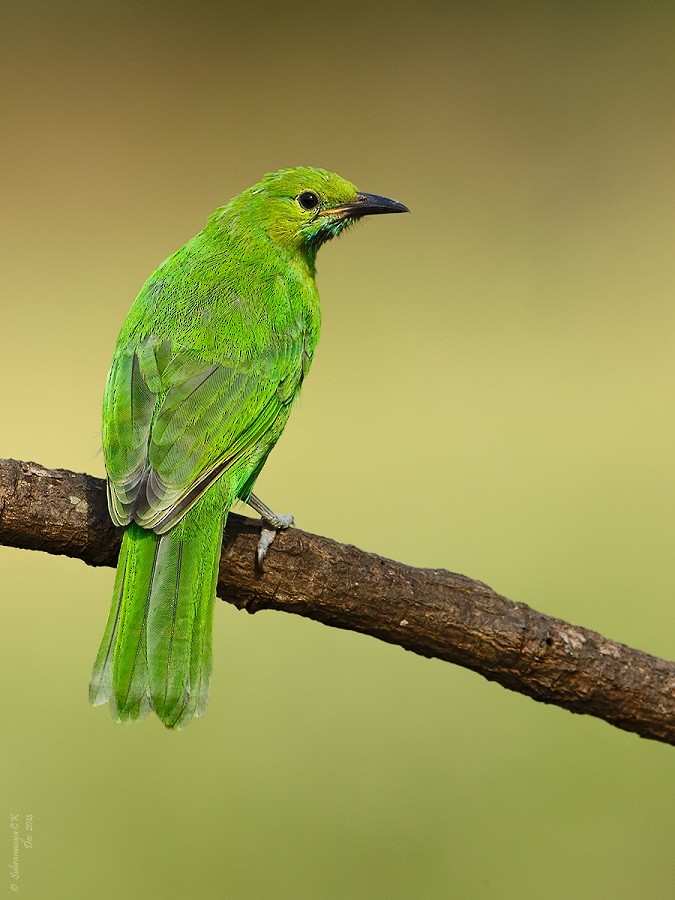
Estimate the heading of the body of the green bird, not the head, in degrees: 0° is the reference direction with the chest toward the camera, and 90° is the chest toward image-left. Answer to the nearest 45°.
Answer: approximately 225°
